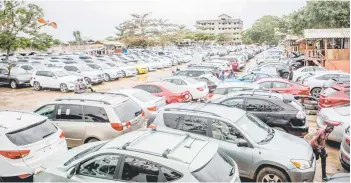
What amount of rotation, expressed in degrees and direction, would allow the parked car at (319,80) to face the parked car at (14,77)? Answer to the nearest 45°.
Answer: approximately 45° to its right

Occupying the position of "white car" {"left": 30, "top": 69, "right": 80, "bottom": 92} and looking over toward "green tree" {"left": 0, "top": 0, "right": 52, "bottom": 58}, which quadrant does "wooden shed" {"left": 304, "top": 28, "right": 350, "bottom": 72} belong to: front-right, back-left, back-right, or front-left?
back-right

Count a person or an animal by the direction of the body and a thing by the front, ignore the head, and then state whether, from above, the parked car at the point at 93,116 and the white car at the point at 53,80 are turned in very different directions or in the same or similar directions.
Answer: very different directions
